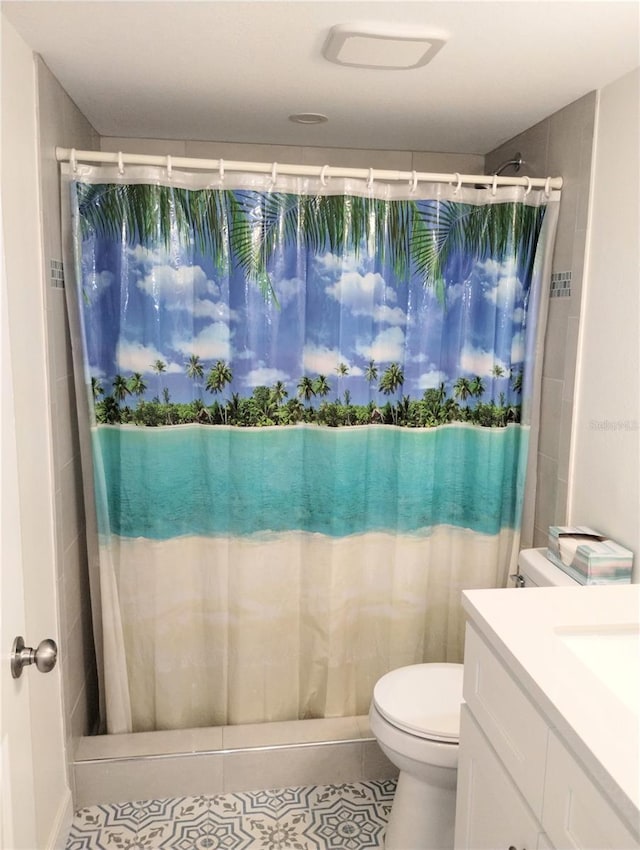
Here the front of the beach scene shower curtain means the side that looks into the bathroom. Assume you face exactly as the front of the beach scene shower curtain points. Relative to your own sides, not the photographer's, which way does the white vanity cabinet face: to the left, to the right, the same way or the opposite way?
to the right

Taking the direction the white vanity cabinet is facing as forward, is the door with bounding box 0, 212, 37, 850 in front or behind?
in front

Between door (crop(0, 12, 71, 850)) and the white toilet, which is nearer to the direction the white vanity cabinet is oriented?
the door

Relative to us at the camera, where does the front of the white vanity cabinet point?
facing the viewer and to the left of the viewer

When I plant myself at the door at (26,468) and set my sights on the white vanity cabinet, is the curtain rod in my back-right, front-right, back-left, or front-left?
front-left

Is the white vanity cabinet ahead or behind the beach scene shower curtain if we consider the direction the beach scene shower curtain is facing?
ahead

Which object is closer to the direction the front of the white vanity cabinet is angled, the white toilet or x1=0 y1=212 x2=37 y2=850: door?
the door

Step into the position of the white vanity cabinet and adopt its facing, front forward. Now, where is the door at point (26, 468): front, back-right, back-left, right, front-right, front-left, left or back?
front-right

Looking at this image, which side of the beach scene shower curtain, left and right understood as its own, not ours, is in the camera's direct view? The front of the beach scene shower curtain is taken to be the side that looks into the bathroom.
front

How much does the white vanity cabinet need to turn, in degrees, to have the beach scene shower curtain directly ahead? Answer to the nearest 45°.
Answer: approximately 90° to its right
